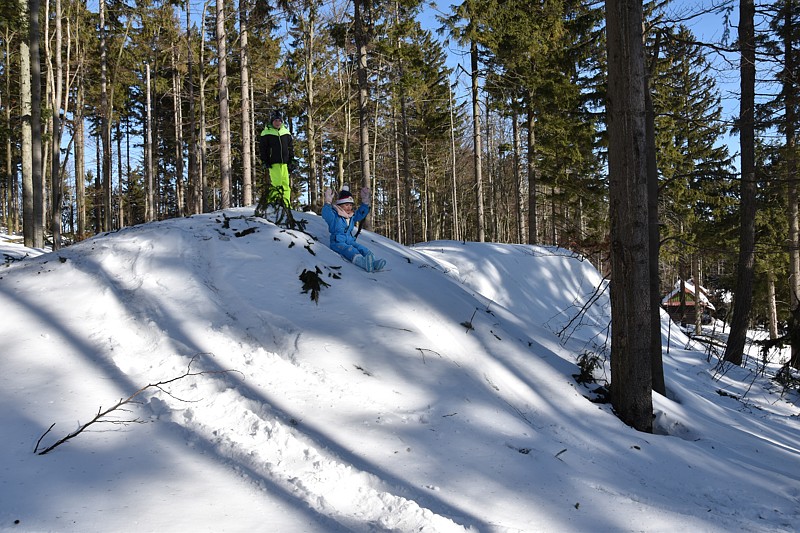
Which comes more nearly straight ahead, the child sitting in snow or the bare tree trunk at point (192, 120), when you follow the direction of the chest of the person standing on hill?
the child sitting in snow

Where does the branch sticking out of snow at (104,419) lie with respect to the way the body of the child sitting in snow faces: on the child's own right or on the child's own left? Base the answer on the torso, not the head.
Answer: on the child's own right

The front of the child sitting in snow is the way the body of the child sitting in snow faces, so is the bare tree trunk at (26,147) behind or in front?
behind

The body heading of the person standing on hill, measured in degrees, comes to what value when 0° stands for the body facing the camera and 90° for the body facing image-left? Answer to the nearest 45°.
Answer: approximately 0°

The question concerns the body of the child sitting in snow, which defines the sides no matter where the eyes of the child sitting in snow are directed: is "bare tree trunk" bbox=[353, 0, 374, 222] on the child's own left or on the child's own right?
on the child's own left
